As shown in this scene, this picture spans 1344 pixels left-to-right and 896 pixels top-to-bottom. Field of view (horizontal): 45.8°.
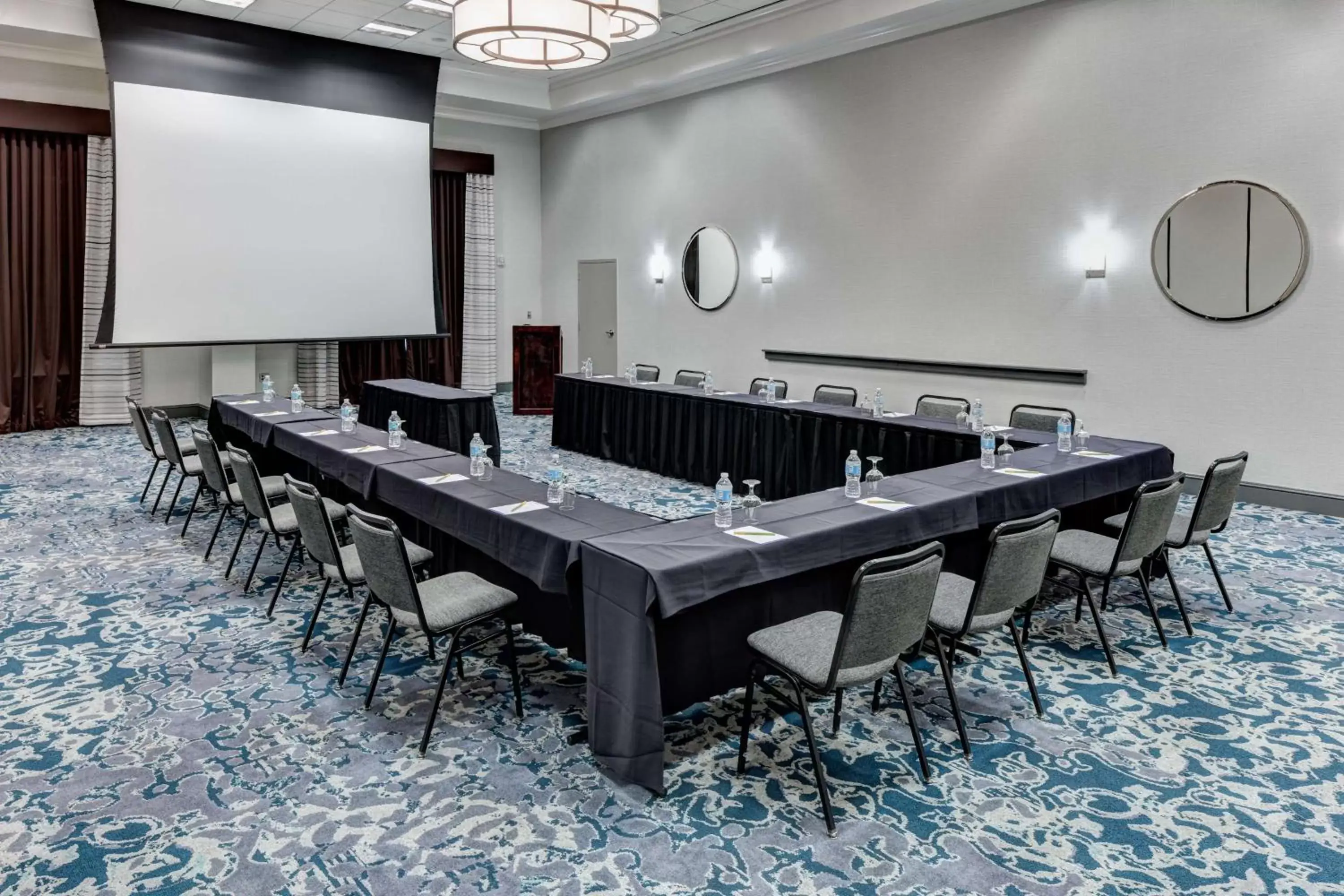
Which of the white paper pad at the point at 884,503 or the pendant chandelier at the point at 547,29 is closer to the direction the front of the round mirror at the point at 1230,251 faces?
the white paper pad

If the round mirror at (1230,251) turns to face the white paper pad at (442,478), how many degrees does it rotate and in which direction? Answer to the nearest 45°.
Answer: approximately 45° to its right

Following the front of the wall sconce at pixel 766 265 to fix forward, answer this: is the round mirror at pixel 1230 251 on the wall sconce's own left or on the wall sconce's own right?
on the wall sconce's own left

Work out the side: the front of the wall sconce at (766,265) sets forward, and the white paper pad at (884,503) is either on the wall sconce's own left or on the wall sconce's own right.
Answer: on the wall sconce's own left

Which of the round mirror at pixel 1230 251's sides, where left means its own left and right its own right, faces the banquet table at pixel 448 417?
right

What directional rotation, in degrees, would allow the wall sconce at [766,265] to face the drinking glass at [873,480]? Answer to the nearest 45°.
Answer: approximately 45° to its left

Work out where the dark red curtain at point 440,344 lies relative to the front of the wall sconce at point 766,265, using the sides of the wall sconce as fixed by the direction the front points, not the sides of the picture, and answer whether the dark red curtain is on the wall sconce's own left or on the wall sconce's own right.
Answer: on the wall sconce's own right

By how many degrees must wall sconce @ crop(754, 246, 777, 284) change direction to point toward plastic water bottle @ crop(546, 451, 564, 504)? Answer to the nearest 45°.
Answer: approximately 45° to its left

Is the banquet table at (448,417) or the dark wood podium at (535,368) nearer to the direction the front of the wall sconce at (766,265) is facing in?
the banquet table
